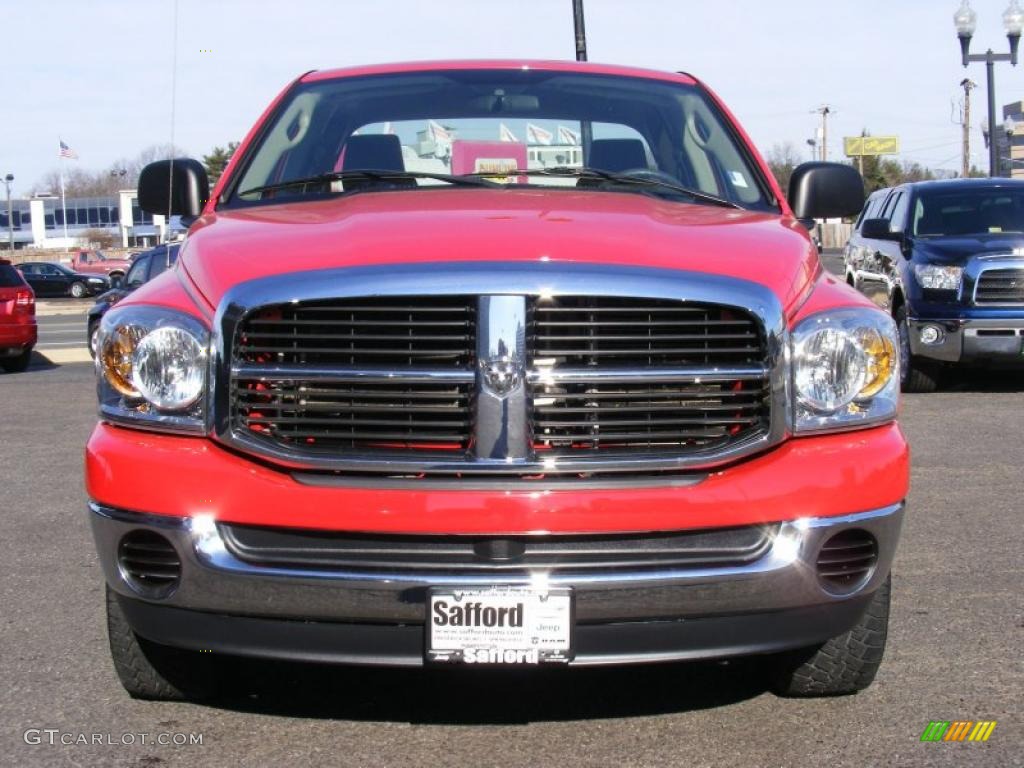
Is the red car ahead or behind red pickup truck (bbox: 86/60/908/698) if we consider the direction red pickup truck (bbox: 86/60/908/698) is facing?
behind

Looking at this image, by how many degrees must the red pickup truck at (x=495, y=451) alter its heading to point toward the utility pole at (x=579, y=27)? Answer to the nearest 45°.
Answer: approximately 180°

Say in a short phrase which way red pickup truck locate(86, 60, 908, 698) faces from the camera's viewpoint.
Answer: facing the viewer

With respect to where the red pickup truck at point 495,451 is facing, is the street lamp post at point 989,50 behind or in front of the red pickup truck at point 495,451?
behind

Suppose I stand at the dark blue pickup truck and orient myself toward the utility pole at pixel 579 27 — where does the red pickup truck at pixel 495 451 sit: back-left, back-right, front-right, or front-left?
back-left
